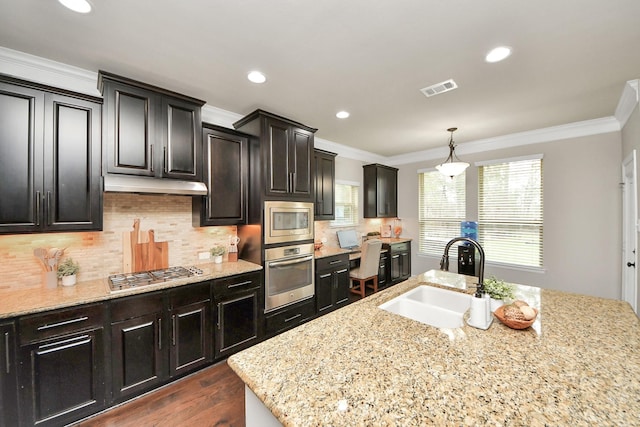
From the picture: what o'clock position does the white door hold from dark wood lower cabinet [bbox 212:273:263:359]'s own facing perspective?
The white door is roughly at 11 o'clock from the dark wood lower cabinet.

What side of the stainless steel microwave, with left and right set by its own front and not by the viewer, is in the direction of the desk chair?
left

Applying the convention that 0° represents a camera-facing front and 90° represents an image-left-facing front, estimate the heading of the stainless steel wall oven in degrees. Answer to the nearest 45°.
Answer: approximately 315°

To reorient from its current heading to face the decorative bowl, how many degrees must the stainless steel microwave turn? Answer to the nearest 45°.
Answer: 0° — it already faces it

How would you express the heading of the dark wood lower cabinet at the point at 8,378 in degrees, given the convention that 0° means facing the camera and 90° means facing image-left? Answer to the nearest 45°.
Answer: approximately 0°

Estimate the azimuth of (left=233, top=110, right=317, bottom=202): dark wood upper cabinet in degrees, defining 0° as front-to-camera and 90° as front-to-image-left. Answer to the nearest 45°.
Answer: approximately 315°

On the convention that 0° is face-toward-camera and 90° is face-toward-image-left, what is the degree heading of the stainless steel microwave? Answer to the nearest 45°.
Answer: approximately 315°

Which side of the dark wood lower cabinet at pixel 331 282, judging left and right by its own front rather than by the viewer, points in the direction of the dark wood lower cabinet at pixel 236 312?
right

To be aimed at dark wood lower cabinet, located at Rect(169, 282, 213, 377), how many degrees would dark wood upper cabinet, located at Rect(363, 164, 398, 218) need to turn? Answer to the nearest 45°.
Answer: approximately 90° to its right

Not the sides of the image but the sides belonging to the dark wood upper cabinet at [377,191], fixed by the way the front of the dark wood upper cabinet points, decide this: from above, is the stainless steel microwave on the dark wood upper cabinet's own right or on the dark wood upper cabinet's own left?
on the dark wood upper cabinet's own right
